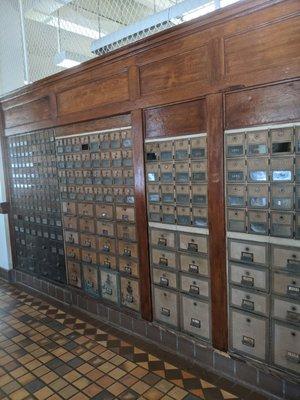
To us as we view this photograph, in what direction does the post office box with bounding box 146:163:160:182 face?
facing the viewer and to the left of the viewer
